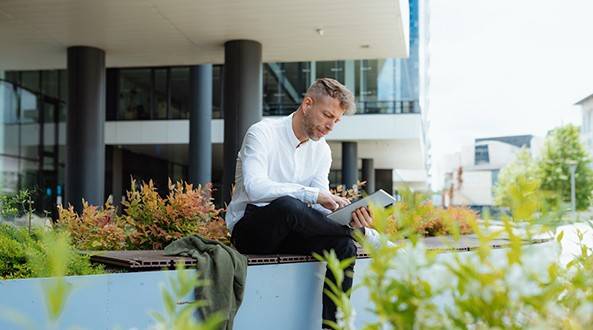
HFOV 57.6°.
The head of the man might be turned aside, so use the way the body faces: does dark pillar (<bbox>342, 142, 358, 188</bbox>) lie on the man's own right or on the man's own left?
on the man's own left

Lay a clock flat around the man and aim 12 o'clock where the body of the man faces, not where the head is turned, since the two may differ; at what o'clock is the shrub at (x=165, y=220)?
The shrub is roughly at 6 o'clock from the man.

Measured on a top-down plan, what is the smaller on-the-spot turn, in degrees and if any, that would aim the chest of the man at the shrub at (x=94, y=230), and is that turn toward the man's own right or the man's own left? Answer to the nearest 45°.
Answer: approximately 180°

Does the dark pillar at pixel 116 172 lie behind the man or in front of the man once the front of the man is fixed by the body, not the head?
behind

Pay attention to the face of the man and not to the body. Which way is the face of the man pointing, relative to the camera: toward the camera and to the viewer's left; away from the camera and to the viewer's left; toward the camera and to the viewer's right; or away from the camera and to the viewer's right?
toward the camera and to the viewer's right

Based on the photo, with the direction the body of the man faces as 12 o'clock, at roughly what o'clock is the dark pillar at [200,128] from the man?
The dark pillar is roughly at 7 o'clock from the man.

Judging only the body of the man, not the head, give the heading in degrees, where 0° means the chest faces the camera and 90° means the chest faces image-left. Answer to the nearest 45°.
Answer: approximately 315°

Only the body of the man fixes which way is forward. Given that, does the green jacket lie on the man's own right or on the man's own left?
on the man's own right

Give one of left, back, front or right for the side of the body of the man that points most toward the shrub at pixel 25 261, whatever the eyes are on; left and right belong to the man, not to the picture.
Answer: right
